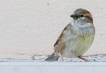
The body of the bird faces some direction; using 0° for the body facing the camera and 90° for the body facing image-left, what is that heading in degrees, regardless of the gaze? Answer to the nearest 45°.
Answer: approximately 315°
